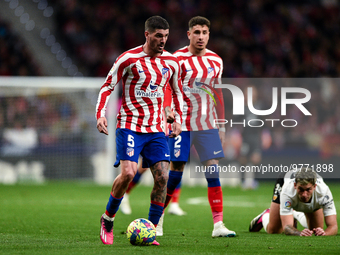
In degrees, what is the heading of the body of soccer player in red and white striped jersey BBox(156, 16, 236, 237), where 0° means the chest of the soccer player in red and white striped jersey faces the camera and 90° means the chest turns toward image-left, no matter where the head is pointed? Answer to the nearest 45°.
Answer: approximately 0°

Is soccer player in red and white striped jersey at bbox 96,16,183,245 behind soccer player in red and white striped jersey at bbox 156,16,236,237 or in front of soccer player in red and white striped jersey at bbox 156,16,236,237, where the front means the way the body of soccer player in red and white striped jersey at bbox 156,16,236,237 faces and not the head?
in front

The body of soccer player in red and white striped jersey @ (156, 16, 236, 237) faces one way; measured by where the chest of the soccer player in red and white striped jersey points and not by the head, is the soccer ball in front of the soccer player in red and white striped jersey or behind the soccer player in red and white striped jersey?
in front
